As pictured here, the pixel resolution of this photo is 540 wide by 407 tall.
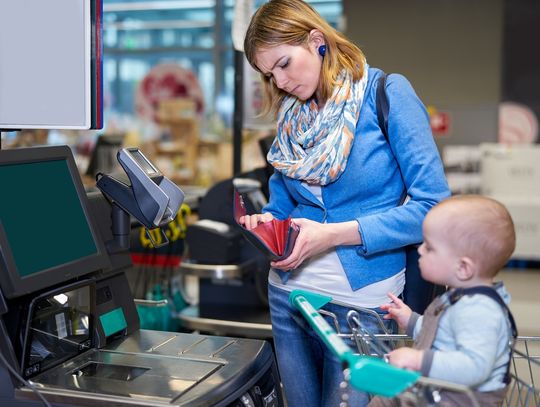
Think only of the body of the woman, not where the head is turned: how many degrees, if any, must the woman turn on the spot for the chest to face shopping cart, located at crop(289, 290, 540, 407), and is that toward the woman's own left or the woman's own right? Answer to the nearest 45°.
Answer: approximately 45° to the woman's own left

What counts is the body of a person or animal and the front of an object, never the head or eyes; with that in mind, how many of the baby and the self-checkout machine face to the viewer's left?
1

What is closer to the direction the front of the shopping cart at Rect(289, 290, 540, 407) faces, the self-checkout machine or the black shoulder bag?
the black shoulder bag

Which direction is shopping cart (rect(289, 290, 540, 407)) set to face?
to the viewer's right

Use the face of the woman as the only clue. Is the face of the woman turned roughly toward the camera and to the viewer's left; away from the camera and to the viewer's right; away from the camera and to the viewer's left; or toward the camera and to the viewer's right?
toward the camera and to the viewer's left

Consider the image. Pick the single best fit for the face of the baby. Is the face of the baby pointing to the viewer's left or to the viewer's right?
to the viewer's left

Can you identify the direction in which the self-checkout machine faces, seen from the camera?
facing the viewer and to the right of the viewer

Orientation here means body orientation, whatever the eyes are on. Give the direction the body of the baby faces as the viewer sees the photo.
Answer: to the viewer's left

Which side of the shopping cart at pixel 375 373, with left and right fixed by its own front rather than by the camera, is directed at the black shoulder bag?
left

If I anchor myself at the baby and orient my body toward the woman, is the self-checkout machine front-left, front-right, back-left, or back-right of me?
front-left

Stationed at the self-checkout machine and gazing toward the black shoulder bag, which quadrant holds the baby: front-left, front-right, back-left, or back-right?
front-right
